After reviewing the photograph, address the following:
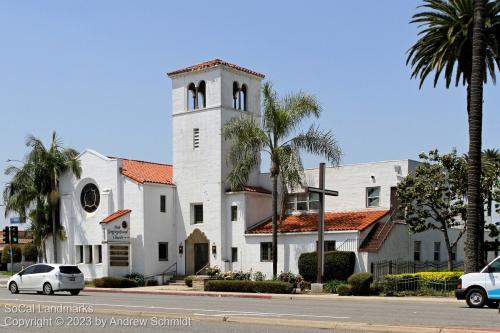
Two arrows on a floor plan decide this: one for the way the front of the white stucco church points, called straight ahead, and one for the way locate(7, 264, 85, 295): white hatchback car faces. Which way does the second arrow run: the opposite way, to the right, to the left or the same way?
to the right

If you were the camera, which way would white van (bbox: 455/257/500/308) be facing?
facing to the left of the viewer

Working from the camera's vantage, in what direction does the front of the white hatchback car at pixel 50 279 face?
facing away from the viewer and to the left of the viewer

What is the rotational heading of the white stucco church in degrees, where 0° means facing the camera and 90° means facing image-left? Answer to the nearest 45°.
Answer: approximately 45°

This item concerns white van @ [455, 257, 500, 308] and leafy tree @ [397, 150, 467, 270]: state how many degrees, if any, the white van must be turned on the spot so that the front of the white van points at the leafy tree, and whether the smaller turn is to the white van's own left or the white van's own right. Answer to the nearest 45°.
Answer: approximately 90° to the white van's own right
